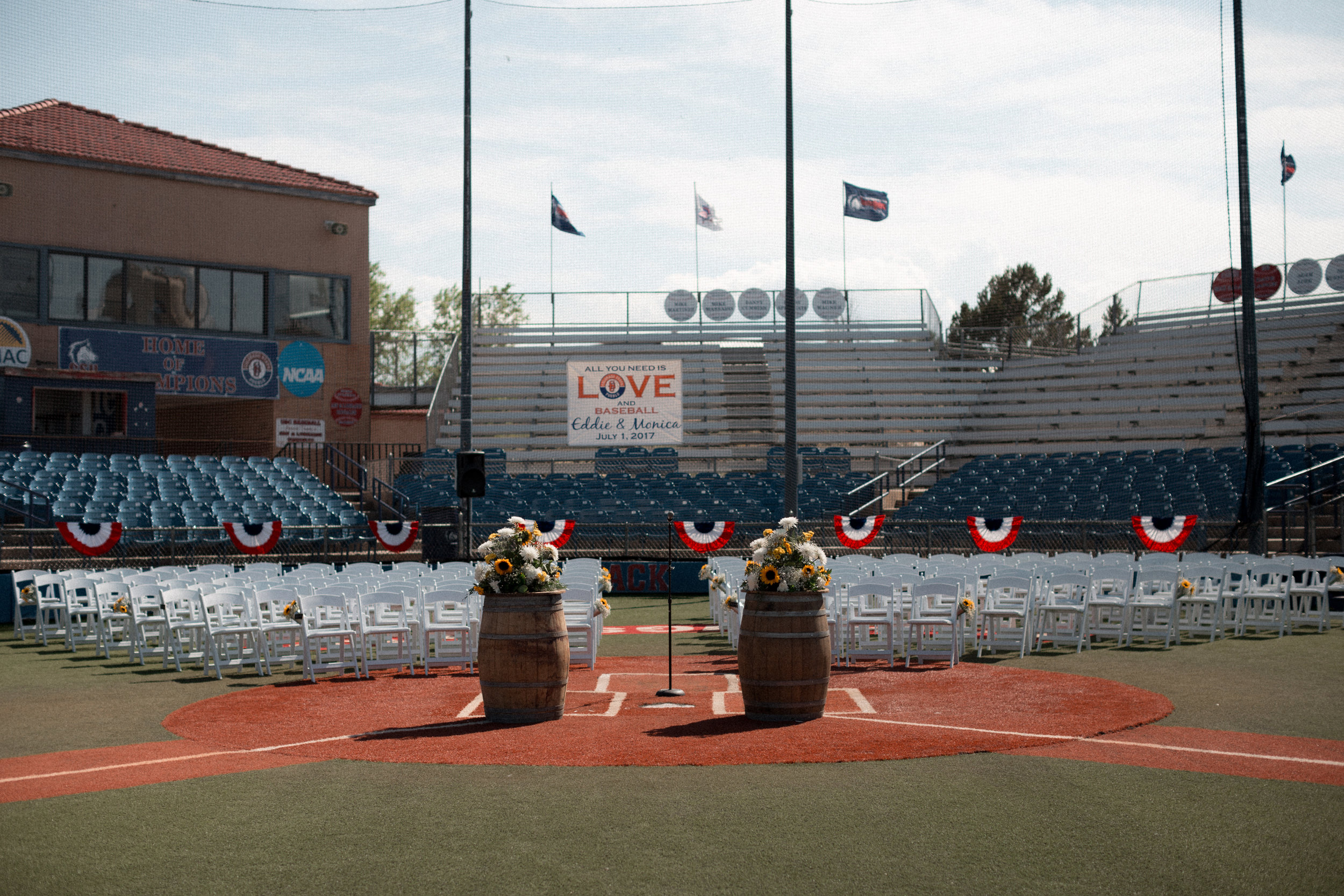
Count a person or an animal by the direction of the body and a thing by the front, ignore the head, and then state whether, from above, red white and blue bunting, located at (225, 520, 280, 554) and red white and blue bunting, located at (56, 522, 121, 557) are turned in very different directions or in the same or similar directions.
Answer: same or similar directions

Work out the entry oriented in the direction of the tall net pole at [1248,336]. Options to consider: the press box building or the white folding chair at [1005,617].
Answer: the press box building

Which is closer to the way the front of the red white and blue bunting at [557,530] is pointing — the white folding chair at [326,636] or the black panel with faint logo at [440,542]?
the white folding chair

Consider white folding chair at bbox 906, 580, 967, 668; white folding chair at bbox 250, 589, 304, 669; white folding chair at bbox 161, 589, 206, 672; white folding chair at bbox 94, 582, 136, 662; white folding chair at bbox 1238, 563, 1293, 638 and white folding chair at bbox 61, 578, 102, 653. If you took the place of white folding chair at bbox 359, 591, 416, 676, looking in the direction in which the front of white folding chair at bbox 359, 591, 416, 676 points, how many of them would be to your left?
2

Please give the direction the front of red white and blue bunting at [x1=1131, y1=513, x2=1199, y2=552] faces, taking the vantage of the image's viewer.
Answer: facing the viewer

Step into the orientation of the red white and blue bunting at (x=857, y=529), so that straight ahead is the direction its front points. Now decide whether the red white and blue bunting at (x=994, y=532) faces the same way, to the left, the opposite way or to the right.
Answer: the same way

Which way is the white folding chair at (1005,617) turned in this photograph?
toward the camera

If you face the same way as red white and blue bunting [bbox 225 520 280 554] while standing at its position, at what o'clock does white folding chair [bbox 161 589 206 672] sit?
The white folding chair is roughly at 12 o'clock from the red white and blue bunting.

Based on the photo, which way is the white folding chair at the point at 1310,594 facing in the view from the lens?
facing the viewer and to the left of the viewer

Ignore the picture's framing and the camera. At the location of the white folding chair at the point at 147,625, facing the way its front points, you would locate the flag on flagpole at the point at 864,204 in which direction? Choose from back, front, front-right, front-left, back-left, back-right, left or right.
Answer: left

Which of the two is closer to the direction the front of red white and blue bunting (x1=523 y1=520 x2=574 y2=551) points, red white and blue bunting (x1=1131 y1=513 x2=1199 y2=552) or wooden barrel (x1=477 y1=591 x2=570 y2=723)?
the wooden barrel

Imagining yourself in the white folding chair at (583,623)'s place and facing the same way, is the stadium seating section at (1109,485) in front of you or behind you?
behind

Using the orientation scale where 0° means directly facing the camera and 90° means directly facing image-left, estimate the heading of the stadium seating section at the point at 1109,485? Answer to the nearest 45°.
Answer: approximately 0°

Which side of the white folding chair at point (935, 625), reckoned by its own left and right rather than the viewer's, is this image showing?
front

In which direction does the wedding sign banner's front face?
toward the camera

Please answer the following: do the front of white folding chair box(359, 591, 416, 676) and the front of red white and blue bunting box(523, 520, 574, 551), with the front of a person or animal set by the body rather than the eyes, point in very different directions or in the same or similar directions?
same or similar directions
